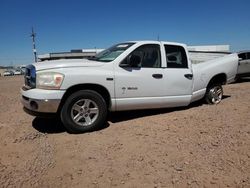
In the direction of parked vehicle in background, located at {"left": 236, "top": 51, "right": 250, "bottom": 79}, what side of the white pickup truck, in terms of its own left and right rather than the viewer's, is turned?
back

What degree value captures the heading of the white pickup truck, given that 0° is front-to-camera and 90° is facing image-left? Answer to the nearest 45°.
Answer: approximately 45°
